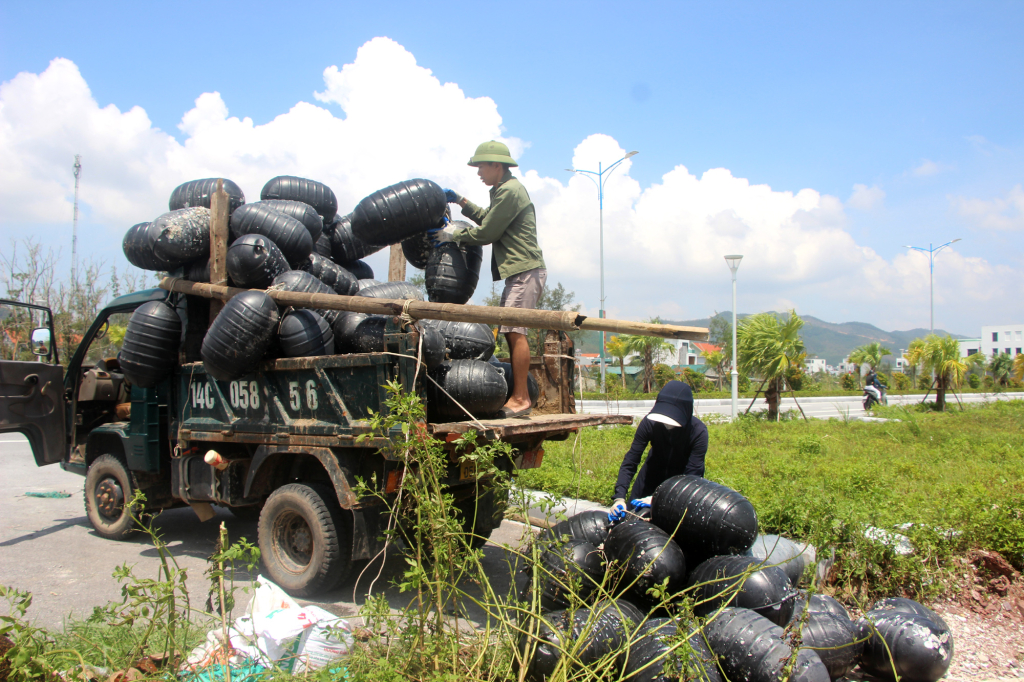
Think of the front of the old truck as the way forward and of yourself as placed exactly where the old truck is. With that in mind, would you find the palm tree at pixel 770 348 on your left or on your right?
on your right

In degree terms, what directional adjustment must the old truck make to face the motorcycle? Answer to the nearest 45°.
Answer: approximately 90° to its right

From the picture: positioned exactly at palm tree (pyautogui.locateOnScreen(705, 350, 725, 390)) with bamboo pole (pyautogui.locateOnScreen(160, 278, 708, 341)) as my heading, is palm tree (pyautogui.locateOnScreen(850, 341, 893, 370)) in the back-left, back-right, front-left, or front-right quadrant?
back-left

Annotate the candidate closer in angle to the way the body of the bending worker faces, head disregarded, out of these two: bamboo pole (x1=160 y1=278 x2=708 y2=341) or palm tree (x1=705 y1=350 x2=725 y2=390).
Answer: the bamboo pole

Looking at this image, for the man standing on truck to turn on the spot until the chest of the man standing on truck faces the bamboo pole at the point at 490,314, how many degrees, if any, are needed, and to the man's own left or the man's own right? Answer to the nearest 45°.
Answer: approximately 90° to the man's own left

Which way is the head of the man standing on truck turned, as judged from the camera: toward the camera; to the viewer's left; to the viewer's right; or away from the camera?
to the viewer's left

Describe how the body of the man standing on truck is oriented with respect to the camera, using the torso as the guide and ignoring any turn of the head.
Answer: to the viewer's left

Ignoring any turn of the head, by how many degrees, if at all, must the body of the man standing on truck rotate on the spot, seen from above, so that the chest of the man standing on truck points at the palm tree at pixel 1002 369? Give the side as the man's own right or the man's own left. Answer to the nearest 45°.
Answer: approximately 135° to the man's own right

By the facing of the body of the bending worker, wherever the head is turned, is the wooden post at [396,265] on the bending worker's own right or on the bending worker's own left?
on the bending worker's own right

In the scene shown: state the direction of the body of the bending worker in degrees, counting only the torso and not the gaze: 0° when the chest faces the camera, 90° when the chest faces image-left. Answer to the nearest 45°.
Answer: approximately 45°
